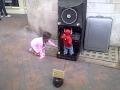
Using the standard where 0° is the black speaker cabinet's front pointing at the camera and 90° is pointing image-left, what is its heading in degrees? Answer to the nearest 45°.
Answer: approximately 0°
